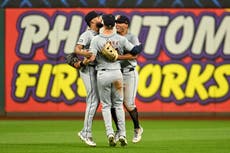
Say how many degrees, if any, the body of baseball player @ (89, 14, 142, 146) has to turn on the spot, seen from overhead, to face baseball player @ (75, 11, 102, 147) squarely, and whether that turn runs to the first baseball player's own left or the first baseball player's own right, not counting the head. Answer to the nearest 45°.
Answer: approximately 45° to the first baseball player's own left

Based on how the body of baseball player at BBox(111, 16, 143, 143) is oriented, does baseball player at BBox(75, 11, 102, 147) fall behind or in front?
in front

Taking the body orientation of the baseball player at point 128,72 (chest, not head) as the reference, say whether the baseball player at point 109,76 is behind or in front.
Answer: in front

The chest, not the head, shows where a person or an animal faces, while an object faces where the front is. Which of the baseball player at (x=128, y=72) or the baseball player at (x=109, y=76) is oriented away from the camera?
the baseball player at (x=109, y=76)

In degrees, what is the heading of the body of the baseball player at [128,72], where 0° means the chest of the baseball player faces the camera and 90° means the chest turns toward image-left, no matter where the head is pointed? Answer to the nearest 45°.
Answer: approximately 45°

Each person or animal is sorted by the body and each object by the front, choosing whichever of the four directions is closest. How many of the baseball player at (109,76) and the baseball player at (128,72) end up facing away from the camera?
1

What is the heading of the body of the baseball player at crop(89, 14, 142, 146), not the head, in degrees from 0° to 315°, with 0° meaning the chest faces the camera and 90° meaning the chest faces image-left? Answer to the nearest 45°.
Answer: approximately 180°
